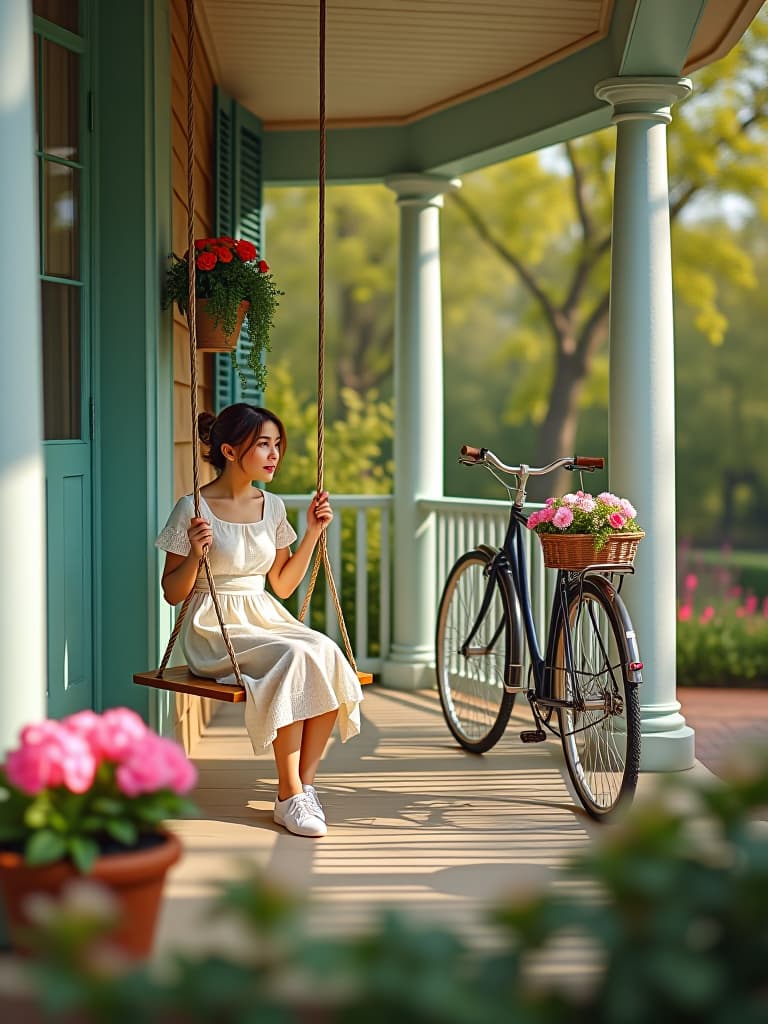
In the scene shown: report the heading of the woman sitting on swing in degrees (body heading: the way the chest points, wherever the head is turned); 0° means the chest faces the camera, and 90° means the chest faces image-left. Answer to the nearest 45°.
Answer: approximately 315°

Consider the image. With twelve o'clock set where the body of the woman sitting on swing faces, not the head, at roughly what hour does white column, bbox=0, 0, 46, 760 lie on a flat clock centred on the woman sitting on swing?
The white column is roughly at 2 o'clock from the woman sitting on swing.

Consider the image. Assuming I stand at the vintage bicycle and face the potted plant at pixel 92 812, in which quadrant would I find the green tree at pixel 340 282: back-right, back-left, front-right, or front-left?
back-right

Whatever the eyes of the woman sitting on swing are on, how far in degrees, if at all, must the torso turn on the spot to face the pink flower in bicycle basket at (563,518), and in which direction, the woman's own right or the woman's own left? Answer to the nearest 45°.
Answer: approximately 45° to the woman's own left

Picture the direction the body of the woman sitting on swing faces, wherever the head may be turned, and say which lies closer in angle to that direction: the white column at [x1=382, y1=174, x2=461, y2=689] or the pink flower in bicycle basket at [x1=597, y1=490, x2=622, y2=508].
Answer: the pink flower in bicycle basket

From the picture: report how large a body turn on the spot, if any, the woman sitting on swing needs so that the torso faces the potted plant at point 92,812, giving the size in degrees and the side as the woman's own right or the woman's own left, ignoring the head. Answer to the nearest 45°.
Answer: approximately 45° to the woman's own right

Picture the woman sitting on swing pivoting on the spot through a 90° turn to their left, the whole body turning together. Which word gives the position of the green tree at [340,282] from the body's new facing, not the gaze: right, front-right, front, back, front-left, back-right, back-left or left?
front-left
